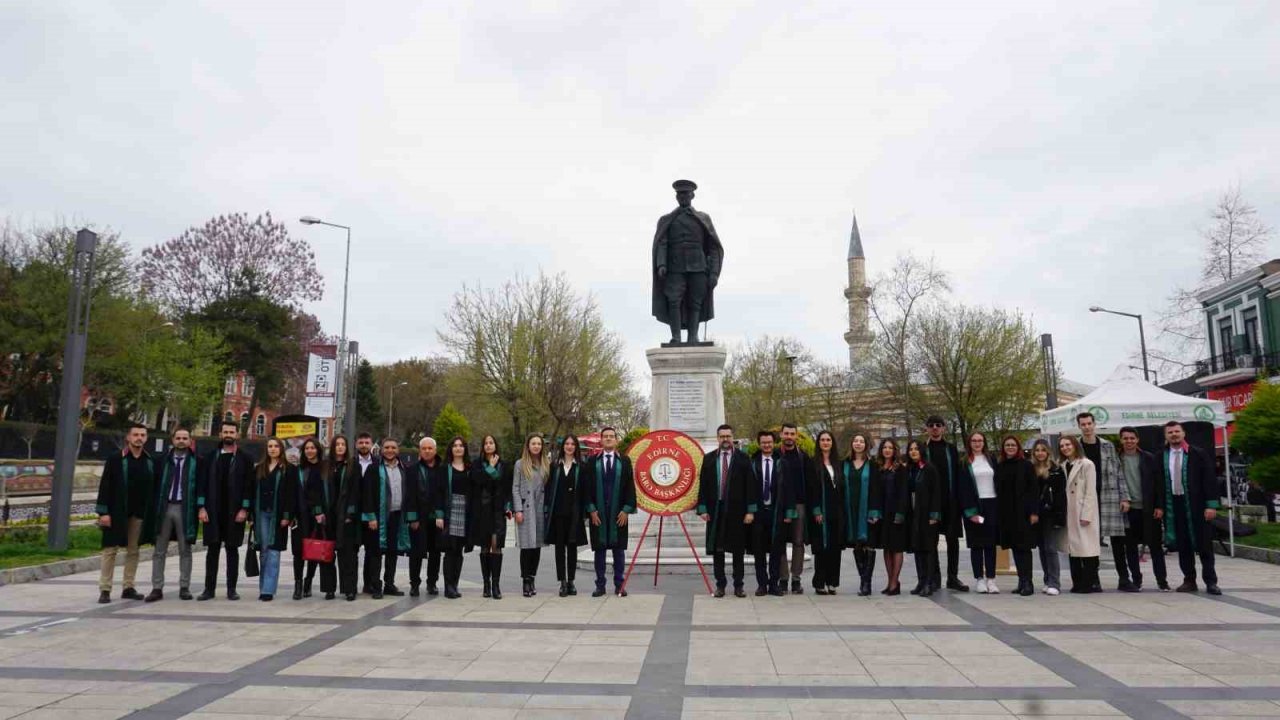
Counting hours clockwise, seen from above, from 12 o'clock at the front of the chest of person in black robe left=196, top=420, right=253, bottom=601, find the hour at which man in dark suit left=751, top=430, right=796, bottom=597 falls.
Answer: man in dark suit left=751, top=430, right=796, bottom=597 is roughly at 10 o'clock from person in black robe left=196, top=420, right=253, bottom=601.

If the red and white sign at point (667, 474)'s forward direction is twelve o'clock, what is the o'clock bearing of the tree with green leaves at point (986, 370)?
The tree with green leaves is roughly at 7 o'clock from the red and white sign.

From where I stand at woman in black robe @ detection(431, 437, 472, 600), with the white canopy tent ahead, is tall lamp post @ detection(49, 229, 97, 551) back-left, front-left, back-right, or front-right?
back-left

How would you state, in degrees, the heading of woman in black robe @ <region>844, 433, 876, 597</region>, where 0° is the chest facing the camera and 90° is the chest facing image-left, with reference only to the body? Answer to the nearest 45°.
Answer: approximately 0°

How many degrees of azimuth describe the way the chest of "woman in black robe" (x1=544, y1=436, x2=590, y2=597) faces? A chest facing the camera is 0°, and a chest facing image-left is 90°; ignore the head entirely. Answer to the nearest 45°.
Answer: approximately 0°

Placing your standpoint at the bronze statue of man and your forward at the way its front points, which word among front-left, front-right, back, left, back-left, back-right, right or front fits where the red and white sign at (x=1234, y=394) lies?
back-left

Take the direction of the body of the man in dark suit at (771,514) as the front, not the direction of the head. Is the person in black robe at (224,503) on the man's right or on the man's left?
on the man's right

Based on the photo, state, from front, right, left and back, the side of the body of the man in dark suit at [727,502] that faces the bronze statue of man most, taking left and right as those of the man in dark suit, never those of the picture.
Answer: back
